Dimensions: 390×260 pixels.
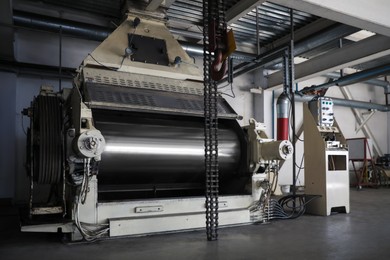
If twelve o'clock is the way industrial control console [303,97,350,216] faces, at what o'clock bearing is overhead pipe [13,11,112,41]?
The overhead pipe is roughly at 4 o'clock from the industrial control console.

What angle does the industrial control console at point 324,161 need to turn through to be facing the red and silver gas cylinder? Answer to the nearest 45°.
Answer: approximately 180°

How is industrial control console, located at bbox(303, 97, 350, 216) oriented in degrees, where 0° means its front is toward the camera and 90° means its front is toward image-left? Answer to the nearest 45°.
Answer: approximately 315°

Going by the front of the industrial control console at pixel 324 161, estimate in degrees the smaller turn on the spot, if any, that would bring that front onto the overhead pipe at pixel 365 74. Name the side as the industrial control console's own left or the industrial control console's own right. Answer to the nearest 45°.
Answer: approximately 135° to the industrial control console's own left

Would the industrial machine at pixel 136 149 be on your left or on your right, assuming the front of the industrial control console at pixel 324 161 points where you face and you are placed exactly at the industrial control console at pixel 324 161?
on your right
